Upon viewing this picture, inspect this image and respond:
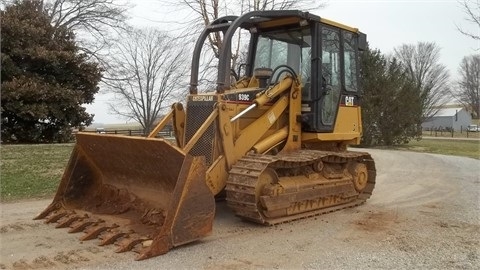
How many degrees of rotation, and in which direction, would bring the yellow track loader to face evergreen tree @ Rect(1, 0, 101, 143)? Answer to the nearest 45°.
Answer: approximately 90° to its right

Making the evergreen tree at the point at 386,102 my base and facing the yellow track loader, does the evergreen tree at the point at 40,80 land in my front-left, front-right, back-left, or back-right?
front-right

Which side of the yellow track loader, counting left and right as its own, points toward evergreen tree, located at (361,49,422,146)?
back

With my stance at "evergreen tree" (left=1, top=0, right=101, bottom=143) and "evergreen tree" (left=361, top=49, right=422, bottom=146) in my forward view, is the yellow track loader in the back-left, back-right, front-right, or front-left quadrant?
front-right

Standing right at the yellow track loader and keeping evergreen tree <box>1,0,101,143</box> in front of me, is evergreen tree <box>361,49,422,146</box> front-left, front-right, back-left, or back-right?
front-right
